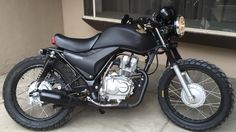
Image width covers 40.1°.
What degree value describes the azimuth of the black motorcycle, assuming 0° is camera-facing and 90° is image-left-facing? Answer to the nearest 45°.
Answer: approximately 270°

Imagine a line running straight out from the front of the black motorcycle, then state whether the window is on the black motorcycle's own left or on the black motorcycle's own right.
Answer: on the black motorcycle's own left
